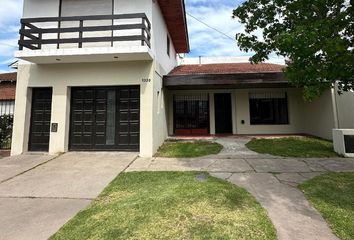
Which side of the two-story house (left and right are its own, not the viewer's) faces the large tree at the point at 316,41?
left

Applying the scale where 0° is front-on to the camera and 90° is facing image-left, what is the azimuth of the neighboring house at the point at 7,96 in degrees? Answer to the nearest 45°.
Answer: approximately 0°

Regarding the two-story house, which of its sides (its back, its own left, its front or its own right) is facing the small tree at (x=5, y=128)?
right

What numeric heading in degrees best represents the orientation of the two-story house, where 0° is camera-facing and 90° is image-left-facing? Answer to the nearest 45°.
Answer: approximately 0°

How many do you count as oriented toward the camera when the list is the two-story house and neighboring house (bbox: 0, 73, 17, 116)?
2

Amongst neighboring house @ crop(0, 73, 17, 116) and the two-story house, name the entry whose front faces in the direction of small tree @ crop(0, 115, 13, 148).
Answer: the neighboring house

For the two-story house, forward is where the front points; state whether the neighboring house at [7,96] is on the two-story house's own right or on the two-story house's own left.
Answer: on the two-story house's own right

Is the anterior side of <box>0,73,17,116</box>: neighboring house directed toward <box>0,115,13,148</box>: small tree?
yes
